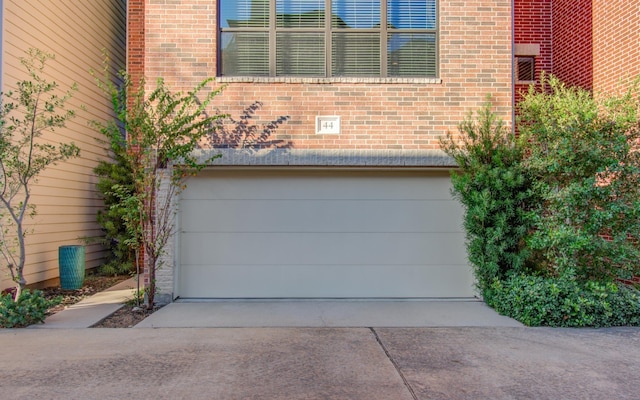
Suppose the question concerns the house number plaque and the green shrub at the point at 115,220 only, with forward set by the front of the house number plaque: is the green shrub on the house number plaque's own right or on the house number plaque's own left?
on the house number plaque's own right

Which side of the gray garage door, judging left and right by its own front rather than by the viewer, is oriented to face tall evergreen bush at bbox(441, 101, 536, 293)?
left

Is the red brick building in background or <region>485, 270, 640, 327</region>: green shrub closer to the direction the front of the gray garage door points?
the green shrub

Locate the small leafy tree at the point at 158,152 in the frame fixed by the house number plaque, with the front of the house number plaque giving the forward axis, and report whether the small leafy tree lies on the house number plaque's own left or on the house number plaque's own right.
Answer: on the house number plaque's own right

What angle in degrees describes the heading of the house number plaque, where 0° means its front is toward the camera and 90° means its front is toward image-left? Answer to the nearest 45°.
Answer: approximately 0°

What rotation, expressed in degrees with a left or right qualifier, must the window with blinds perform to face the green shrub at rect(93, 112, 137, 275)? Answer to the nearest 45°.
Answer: approximately 135° to its right
